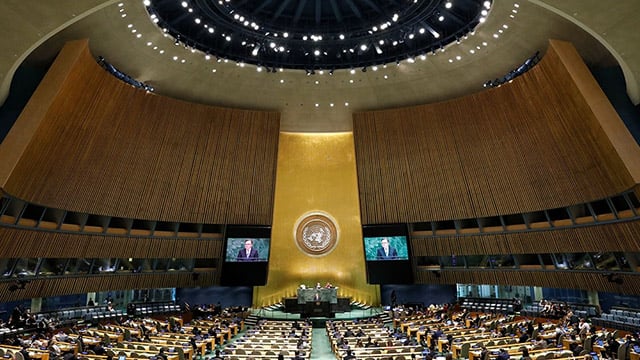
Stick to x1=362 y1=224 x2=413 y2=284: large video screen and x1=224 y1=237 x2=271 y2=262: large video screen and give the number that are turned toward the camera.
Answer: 2

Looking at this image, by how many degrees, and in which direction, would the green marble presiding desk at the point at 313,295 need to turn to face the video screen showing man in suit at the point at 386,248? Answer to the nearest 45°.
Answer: approximately 90° to its left

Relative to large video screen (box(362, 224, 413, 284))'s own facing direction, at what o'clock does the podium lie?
The podium is roughly at 3 o'clock from the large video screen.

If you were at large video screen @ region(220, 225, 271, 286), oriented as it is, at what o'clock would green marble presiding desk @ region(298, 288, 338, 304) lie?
The green marble presiding desk is roughly at 9 o'clock from the large video screen.

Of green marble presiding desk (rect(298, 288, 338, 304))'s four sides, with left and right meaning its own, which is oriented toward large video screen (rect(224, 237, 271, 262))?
right

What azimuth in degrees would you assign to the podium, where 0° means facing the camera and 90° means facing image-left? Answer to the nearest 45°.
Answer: approximately 0°

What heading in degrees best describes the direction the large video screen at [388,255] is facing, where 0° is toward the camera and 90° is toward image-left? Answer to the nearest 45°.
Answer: approximately 0°

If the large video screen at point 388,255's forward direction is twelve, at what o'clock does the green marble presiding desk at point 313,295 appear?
The green marble presiding desk is roughly at 3 o'clock from the large video screen.
